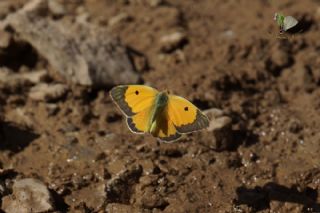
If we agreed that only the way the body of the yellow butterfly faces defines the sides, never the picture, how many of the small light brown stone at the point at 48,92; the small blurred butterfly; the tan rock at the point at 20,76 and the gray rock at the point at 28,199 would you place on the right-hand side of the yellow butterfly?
1

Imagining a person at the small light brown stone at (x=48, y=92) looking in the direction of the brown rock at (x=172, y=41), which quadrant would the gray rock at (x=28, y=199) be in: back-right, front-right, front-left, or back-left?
back-right

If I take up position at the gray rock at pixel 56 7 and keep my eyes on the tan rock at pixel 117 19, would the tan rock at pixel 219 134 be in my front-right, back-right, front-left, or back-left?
front-right

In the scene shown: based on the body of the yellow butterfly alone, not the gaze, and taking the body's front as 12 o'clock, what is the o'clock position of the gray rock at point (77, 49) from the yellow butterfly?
The gray rock is roughly at 11 o'clock from the yellow butterfly.

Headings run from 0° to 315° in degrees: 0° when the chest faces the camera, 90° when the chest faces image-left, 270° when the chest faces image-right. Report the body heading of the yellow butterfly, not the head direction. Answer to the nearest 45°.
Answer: approximately 180°

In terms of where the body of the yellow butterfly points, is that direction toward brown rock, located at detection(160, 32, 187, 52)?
yes
